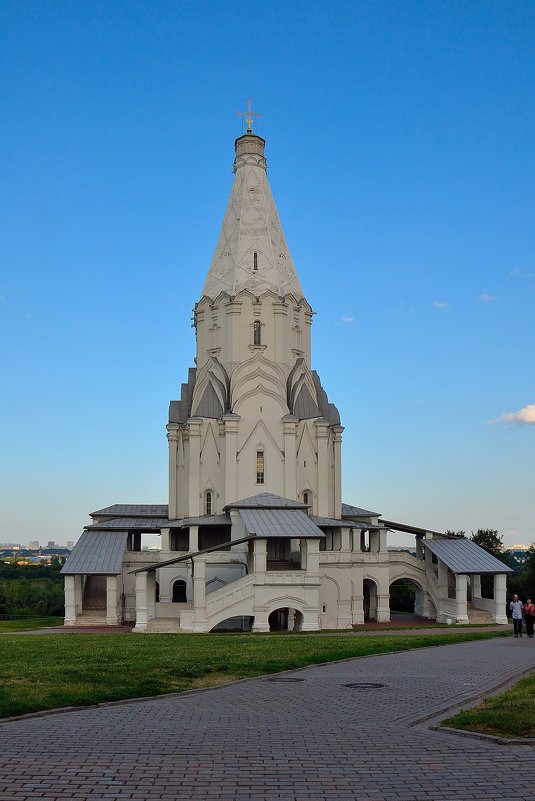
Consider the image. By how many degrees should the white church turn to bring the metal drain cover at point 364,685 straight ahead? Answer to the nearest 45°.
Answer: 0° — it already faces it

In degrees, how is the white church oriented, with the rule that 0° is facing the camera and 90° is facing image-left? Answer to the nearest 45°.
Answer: approximately 0°
